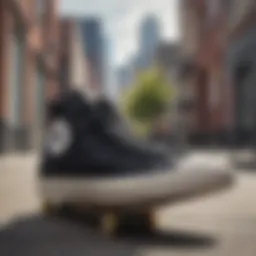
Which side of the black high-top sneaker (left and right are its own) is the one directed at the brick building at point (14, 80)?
left

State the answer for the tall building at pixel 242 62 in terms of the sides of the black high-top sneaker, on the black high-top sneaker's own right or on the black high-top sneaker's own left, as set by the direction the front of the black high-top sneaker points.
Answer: on the black high-top sneaker's own left

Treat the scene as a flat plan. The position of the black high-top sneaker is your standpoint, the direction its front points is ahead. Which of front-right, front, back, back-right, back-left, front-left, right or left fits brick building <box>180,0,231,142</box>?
left

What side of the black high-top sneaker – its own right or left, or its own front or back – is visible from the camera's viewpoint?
right
